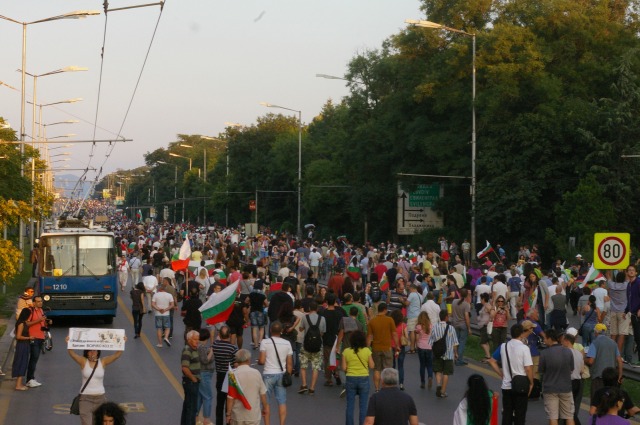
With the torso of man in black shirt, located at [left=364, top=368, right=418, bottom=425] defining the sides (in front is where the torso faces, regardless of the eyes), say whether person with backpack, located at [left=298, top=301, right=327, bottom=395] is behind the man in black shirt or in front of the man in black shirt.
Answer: in front

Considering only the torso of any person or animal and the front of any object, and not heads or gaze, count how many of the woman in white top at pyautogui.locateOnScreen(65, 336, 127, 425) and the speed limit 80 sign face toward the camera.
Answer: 2

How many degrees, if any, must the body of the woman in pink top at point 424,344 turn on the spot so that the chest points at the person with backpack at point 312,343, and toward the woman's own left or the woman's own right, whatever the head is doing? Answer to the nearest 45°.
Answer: approximately 90° to the woman's own left

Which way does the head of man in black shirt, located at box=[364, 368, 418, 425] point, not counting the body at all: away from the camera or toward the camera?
away from the camera

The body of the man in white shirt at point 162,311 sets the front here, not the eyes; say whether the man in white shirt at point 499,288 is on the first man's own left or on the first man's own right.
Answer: on the first man's own right

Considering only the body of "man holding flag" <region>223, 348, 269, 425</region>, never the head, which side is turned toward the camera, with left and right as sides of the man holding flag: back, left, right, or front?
back

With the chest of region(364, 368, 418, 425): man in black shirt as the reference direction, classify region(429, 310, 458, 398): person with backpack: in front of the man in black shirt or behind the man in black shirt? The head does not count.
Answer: in front

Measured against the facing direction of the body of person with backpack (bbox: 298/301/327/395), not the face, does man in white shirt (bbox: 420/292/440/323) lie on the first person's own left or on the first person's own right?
on the first person's own right

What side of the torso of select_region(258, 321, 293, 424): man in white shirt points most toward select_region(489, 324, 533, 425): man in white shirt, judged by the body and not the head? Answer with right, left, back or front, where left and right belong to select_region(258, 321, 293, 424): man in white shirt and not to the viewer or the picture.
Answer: right

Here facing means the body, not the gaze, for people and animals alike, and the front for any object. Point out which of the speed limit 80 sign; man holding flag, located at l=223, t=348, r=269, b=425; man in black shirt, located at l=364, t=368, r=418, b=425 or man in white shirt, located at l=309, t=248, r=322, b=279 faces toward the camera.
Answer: the speed limit 80 sign

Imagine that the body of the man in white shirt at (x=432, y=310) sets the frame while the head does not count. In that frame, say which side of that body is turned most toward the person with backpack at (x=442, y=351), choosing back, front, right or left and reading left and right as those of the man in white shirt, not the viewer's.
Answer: back

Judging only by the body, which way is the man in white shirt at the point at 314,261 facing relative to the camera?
away from the camera

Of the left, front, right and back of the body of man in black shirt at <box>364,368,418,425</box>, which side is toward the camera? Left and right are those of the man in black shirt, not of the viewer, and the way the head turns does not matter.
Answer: back
